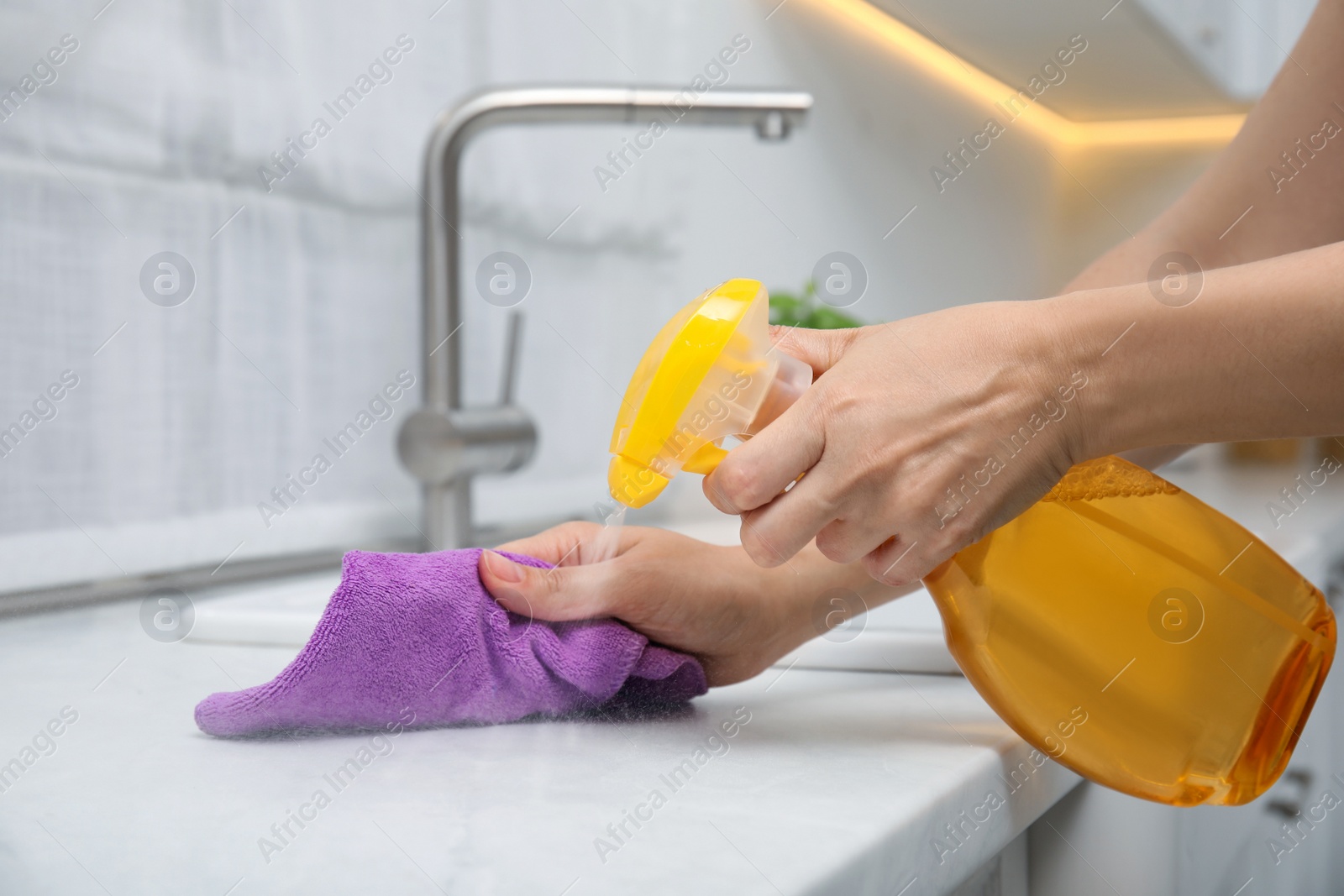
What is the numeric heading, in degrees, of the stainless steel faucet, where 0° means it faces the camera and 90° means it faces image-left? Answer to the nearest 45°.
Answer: approximately 270°

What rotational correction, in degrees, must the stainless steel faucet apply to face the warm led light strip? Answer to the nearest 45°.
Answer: approximately 45° to its left
